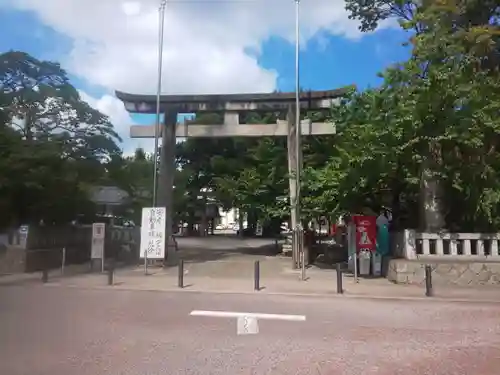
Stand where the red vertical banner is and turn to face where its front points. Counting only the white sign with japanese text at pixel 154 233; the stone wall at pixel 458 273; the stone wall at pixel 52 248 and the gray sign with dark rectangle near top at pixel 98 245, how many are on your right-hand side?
3

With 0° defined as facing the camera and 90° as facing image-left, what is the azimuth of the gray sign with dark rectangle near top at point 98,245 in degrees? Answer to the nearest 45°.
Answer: approximately 0°

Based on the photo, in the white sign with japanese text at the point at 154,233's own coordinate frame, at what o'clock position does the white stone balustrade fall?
The white stone balustrade is roughly at 10 o'clock from the white sign with japanese text.

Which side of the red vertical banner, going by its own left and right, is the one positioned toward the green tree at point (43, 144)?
right

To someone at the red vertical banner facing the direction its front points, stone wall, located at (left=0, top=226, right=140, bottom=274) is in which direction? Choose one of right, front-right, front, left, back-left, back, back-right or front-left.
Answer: right

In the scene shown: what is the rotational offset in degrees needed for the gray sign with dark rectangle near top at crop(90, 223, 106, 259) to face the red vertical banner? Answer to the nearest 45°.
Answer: approximately 45° to its left

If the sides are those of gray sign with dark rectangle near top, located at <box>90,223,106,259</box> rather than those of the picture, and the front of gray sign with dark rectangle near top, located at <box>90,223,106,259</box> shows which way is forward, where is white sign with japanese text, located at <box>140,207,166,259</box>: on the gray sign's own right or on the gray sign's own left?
on the gray sign's own left

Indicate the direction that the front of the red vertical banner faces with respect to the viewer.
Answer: facing the viewer

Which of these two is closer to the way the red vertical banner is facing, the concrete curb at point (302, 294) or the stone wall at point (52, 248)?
the concrete curb

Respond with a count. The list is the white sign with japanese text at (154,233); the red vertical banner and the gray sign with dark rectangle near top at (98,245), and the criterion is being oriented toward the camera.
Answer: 3

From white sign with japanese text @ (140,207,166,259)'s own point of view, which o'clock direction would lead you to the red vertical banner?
The red vertical banner is roughly at 10 o'clock from the white sign with japanese text.
